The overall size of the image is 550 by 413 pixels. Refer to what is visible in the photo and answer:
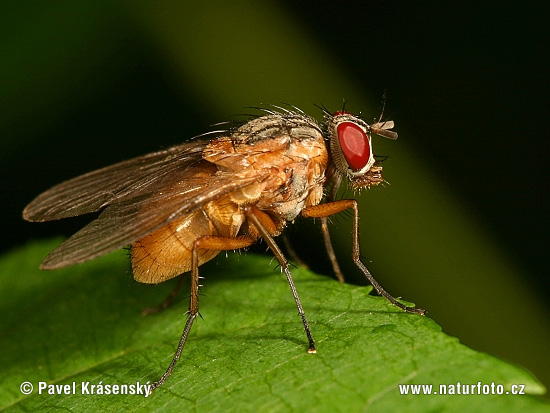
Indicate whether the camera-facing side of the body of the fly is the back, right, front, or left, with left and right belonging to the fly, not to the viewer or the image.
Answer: right
